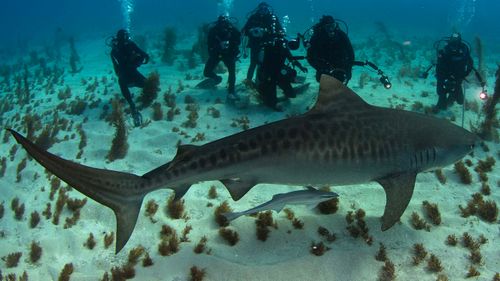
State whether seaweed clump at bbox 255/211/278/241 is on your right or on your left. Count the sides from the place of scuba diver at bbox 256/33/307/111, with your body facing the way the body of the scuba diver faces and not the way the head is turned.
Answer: on your right

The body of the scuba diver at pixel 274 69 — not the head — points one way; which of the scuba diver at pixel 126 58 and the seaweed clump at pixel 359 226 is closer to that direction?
the seaweed clump

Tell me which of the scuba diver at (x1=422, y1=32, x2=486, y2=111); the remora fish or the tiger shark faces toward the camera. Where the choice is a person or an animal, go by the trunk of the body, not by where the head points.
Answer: the scuba diver

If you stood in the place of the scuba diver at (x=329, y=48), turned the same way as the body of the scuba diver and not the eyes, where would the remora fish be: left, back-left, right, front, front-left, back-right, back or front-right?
front

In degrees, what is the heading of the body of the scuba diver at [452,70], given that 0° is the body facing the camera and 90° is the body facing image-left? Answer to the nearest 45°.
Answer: approximately 0°

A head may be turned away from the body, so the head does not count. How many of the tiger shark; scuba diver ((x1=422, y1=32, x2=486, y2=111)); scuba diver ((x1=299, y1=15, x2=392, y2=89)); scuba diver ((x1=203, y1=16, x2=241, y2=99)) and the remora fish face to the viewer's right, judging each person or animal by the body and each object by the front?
2

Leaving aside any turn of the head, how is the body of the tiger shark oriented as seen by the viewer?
to the viewer's right

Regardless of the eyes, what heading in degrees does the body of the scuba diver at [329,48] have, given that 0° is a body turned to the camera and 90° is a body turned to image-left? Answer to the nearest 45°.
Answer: approximately 0°

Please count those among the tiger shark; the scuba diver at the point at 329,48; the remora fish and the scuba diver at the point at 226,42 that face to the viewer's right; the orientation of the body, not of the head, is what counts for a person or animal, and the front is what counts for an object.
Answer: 2

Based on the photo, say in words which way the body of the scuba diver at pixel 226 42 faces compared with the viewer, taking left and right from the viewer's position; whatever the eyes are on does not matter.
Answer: facing the viewer

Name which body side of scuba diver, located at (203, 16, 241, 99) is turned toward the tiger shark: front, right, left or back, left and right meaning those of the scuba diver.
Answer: front

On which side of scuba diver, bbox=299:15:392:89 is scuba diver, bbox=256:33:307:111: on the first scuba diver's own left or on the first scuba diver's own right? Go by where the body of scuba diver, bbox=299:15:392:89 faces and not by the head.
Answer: on the first scuba diver's own right
